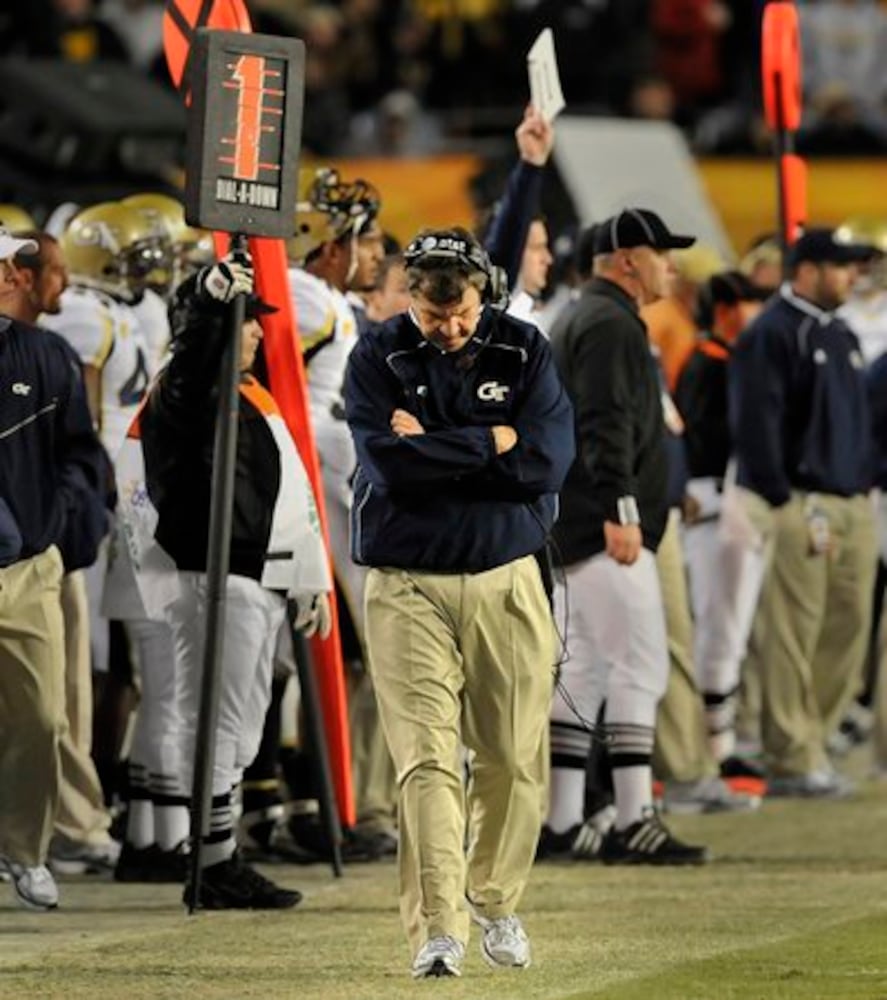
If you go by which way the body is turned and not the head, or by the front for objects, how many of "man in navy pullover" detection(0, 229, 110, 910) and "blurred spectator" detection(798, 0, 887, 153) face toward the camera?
2

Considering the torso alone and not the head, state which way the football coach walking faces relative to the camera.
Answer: toward the camera

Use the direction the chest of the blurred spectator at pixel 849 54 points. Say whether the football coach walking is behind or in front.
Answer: in front

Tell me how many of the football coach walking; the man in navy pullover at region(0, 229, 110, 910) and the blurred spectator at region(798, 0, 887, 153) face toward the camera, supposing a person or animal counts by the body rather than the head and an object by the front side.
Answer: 3

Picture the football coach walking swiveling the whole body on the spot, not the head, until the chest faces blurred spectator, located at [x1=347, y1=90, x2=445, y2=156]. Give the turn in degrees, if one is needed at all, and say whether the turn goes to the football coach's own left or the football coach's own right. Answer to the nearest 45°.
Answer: approximately 180°
